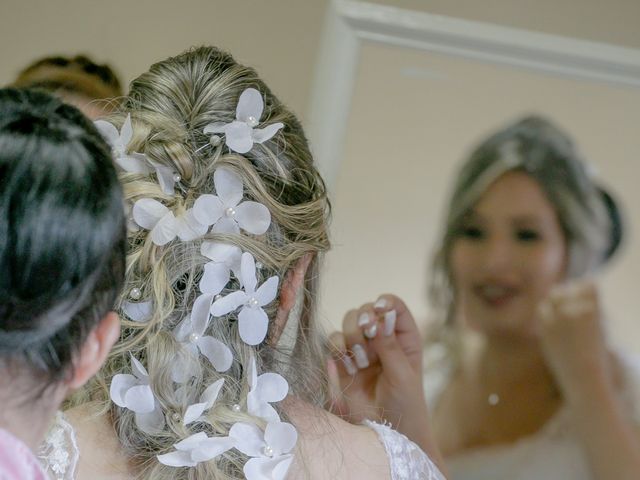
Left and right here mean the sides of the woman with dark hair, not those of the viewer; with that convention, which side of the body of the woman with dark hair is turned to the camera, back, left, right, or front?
back
